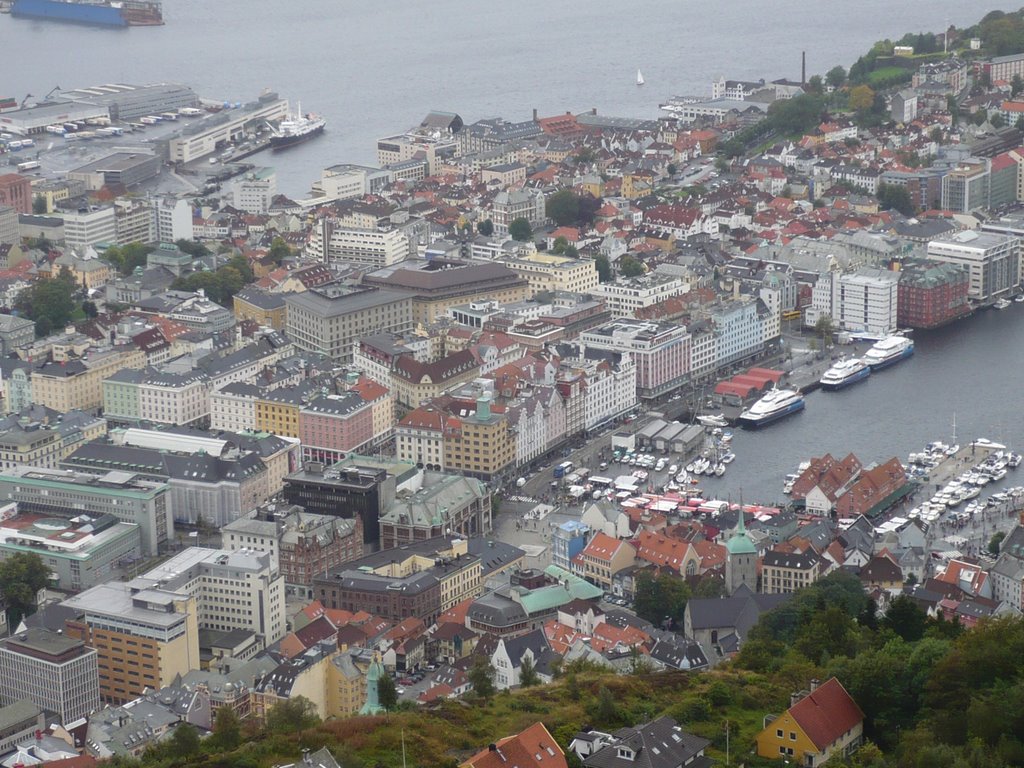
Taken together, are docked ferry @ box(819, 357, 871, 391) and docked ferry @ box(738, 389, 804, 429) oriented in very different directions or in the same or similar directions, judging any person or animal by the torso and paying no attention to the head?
same or similar directions

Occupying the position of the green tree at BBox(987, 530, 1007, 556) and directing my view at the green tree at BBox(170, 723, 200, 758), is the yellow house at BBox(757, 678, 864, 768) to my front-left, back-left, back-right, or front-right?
front-left

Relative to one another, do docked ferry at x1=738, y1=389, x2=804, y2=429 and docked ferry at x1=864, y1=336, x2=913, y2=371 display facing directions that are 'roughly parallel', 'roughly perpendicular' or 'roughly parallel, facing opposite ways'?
roughly parallel

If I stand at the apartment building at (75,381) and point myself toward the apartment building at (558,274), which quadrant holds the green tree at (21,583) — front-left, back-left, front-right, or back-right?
back-right

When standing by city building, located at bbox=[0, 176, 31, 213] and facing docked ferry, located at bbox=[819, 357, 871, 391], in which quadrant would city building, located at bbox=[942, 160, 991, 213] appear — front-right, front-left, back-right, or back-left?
front-left

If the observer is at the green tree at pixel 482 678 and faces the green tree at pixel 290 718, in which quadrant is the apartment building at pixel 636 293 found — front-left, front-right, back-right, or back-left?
back-right

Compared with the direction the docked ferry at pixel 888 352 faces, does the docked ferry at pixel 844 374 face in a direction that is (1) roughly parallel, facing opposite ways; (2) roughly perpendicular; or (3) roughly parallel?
roughly parallel
